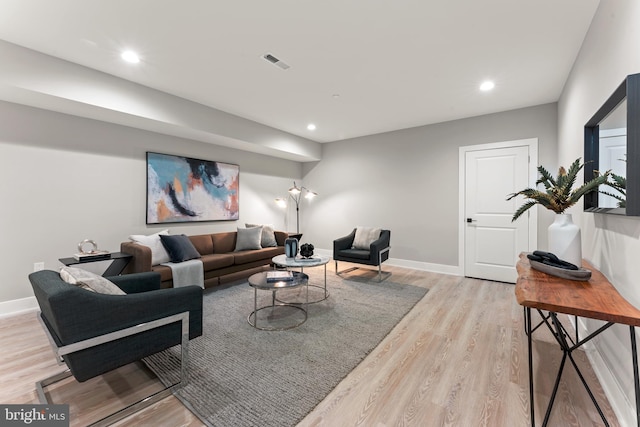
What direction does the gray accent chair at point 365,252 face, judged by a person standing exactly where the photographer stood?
facing the viewer and to the left of the viewer

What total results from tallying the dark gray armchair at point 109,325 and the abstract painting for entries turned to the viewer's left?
0

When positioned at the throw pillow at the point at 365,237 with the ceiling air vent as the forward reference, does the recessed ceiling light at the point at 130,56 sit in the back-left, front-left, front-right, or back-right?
front-right

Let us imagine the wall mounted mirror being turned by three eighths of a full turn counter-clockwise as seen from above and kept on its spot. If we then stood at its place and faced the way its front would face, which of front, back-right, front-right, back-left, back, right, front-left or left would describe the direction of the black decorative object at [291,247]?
back-right

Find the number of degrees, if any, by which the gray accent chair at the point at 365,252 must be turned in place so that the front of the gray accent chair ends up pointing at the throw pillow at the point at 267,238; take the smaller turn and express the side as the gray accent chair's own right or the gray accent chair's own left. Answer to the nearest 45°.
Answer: approximately 45° to the gray accent chair's own right

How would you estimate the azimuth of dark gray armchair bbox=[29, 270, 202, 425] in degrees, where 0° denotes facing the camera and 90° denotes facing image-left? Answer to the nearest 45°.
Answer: approximately 225°

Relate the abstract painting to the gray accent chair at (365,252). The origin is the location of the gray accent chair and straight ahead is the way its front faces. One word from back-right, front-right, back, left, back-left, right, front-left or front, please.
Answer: front-right

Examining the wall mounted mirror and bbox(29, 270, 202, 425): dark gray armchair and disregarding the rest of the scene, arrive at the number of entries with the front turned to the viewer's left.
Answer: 1

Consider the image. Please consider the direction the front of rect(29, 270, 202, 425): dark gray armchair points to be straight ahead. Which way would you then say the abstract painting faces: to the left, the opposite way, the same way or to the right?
to the right

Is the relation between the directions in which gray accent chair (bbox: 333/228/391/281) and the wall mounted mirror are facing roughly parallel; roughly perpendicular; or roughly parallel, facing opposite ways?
roughly perpendicular

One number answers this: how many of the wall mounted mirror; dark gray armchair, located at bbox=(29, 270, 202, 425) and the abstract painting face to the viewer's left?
1

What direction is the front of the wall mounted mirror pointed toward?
to the viewer's left

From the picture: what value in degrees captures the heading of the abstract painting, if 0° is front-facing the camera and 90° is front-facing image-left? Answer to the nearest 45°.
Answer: approximately 315°
